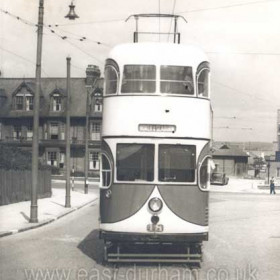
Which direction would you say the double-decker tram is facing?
toward the camera

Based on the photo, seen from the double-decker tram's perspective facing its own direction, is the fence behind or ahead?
behind
